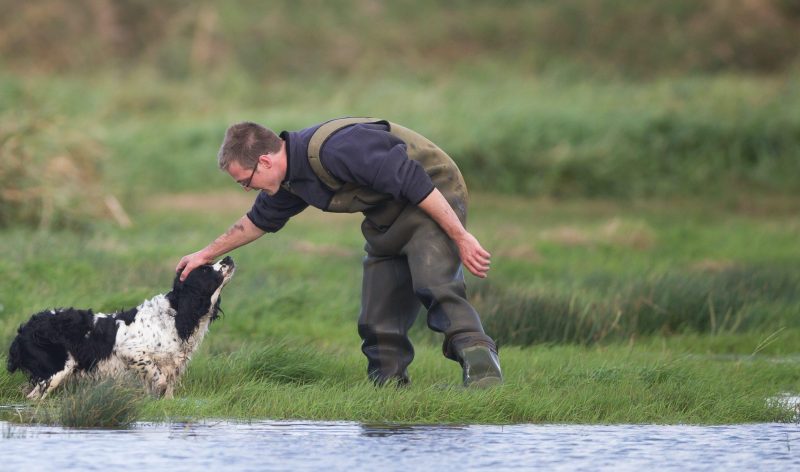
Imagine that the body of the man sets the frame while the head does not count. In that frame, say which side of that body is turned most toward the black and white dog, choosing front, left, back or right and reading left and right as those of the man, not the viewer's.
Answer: front

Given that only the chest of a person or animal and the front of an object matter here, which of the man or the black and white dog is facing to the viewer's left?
the man

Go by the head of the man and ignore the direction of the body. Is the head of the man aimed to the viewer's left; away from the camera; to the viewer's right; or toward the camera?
to the viewer's left

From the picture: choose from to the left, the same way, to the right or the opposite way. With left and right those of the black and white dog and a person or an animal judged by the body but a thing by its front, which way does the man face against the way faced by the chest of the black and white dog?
the opposite way

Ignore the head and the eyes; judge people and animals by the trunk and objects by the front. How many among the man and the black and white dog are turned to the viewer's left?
1

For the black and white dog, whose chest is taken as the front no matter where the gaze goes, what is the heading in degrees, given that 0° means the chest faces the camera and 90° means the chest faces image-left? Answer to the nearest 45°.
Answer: approximately 270°

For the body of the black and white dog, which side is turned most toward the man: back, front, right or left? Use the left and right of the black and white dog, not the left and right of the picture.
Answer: front

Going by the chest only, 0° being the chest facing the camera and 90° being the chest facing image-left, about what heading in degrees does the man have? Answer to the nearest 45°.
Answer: approximately 90°
